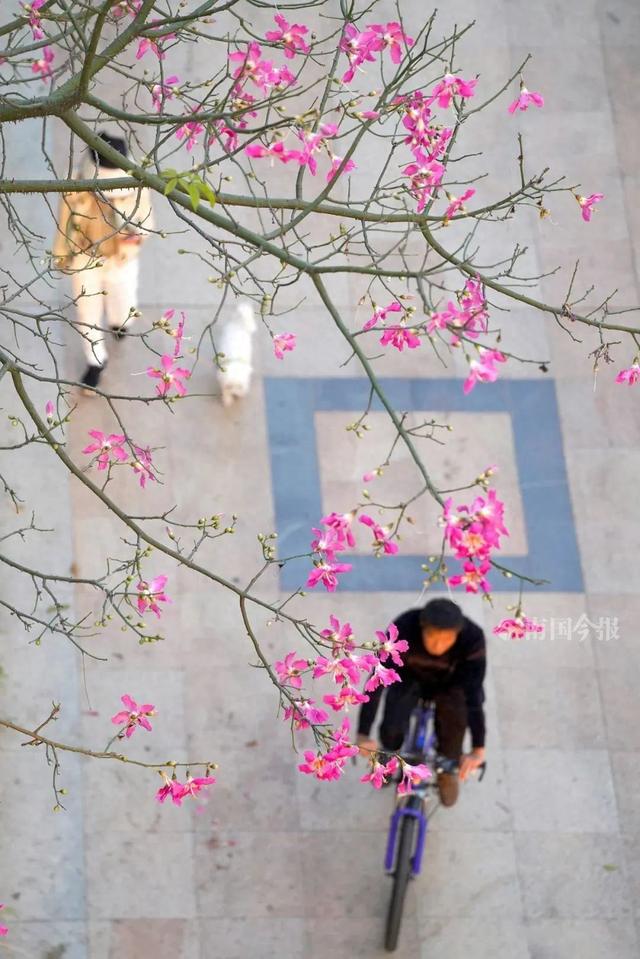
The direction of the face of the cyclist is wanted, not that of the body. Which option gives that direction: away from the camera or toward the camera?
toward the camera

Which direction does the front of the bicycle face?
toward the camera

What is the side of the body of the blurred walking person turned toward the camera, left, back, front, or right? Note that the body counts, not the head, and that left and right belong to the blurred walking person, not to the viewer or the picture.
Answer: front
